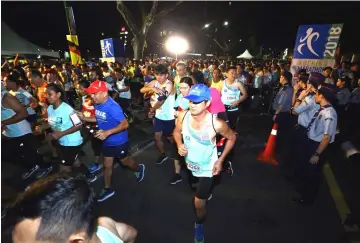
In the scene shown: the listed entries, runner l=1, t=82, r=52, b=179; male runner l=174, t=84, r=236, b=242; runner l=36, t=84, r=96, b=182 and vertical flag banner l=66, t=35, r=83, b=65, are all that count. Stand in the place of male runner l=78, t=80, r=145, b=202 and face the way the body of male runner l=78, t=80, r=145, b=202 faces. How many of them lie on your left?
1

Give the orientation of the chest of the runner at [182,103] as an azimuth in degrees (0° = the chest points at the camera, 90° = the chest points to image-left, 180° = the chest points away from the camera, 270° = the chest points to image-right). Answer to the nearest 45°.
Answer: approximately 45°

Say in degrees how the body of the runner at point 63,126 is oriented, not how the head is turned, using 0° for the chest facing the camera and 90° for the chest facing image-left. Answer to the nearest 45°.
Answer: approximately 45°

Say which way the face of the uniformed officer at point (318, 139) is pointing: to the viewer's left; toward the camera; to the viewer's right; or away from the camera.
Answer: to the viewer's left

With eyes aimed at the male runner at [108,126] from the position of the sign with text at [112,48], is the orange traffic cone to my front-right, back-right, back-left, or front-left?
front-left

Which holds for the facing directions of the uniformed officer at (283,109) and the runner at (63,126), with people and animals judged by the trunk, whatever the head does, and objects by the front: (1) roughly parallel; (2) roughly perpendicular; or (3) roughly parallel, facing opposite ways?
roughly perpendicular

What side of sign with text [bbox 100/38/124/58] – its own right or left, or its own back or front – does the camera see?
front

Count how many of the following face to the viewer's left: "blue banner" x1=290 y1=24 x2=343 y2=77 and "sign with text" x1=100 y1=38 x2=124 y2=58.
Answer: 0

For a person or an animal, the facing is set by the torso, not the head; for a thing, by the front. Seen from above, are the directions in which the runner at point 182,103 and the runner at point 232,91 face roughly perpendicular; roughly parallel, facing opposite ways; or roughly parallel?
roughly parallel

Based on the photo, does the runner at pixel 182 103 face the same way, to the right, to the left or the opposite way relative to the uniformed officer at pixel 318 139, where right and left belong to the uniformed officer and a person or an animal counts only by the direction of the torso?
to the left

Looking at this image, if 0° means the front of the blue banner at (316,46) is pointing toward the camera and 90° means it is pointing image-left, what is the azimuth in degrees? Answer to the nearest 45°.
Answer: approximately 0°

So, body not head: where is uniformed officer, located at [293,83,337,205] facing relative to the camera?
to the viewer's left

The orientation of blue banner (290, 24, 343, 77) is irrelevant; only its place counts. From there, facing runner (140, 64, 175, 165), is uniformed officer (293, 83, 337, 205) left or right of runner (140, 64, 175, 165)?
left

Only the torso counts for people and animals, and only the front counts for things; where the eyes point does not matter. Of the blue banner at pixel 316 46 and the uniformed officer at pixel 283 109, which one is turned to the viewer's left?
the uniformed officer

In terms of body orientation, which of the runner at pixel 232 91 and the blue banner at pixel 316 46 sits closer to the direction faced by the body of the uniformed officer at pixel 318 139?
the runner

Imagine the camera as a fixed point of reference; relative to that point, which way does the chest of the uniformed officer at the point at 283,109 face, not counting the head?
to the viewer's left

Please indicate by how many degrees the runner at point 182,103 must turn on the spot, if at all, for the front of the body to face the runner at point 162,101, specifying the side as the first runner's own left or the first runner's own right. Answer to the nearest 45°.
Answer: approximately 90° to the first runner's own right

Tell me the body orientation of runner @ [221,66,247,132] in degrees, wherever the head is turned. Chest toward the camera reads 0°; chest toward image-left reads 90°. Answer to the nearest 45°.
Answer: approximately 45°

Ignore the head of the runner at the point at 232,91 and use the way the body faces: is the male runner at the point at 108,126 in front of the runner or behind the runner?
in front

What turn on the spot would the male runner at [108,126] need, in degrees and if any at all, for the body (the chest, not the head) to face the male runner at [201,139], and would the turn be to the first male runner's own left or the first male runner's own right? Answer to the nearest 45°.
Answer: approximately 90° to the first male runner's own left
